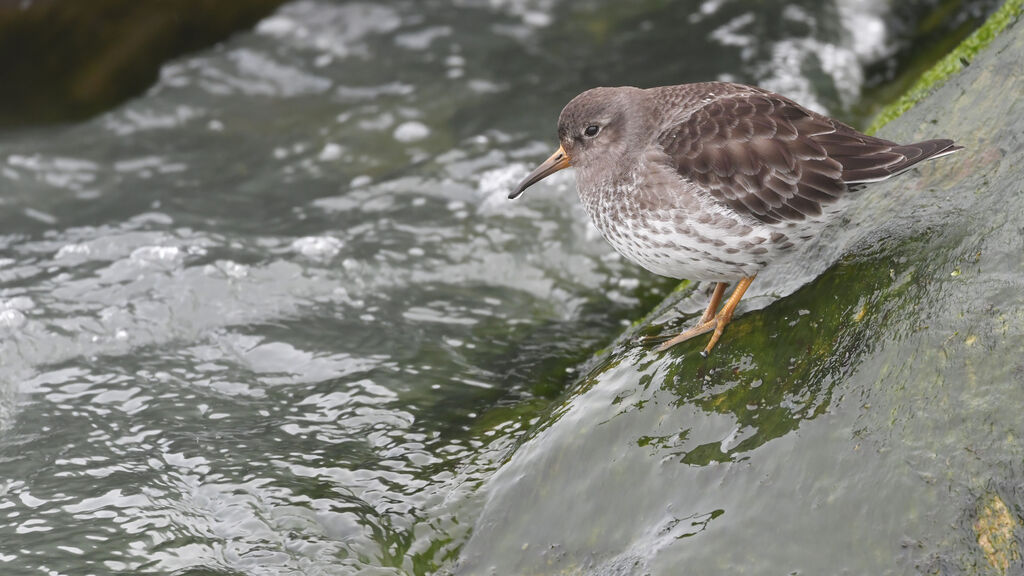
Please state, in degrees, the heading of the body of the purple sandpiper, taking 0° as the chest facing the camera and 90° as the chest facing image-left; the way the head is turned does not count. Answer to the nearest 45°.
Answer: approximately 90°
